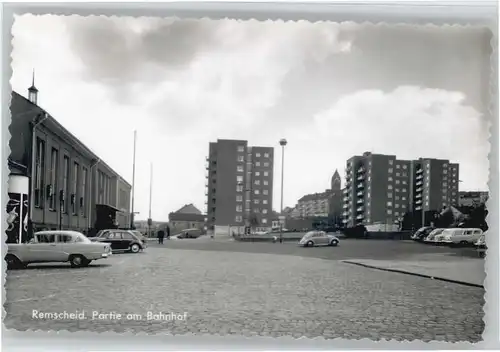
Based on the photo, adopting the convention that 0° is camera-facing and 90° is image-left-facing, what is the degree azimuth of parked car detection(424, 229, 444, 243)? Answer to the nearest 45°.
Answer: approximately 45°
